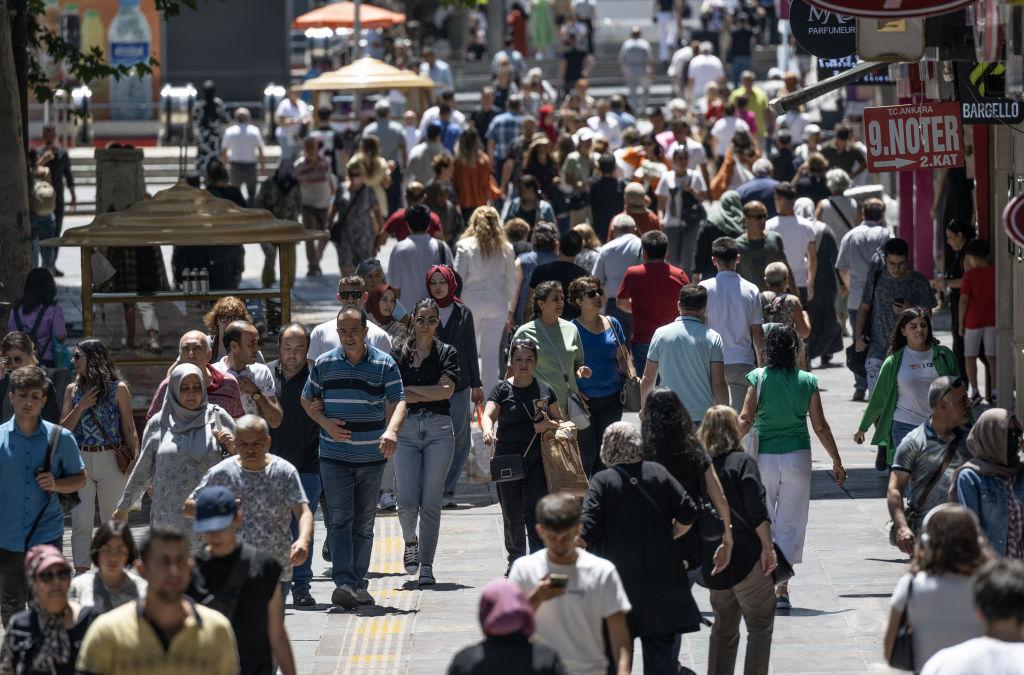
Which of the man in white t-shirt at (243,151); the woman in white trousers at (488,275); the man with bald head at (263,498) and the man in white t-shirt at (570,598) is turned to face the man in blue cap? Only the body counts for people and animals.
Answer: the man with bald head

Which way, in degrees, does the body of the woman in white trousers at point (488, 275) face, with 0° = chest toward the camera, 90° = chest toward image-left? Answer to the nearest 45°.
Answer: approximately 180°

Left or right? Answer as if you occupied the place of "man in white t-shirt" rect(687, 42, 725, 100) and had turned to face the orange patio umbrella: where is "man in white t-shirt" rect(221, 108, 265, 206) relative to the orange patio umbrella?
left

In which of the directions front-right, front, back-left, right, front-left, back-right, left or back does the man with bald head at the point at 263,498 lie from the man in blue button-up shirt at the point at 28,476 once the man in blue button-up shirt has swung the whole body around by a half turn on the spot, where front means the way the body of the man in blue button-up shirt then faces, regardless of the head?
back-right

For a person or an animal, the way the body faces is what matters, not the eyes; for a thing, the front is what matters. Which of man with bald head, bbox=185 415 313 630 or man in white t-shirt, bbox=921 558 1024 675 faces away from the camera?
the man in white t-shirt

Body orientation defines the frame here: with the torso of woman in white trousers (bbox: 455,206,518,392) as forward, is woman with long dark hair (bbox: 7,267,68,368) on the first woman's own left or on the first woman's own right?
on the first woman's own left

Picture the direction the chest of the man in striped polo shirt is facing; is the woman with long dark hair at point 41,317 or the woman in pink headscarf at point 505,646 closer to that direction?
the woman in pink headscarf

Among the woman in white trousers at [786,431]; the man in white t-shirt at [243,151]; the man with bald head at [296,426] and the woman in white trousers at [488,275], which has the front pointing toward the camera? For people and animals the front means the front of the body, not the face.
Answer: the man with bald head

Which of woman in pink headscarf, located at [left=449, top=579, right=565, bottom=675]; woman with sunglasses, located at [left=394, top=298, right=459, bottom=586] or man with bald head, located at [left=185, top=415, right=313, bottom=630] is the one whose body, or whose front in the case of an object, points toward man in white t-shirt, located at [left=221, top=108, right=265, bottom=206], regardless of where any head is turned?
the woman in pink headscarf

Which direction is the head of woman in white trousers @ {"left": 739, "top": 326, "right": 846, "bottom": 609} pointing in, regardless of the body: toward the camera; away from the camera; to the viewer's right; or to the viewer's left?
away from the camera

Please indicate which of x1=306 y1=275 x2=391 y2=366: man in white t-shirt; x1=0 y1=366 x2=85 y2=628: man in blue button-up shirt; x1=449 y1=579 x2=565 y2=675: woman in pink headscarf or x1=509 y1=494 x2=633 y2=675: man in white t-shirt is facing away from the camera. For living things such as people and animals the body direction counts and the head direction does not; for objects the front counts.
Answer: the woman in pink headscarf

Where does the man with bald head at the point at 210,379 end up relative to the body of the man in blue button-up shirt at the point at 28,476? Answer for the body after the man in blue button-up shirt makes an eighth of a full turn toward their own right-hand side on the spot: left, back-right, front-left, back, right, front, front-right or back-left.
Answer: back

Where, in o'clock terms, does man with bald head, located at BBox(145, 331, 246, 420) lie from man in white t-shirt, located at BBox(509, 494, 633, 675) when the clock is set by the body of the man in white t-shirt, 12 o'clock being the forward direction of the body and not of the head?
The man with bald head is roughly at 5 o'clock from the man in white t-shirt.

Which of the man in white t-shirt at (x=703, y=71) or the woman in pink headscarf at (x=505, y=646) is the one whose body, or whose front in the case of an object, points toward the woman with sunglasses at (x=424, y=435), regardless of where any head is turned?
the woman in pink headscarf
